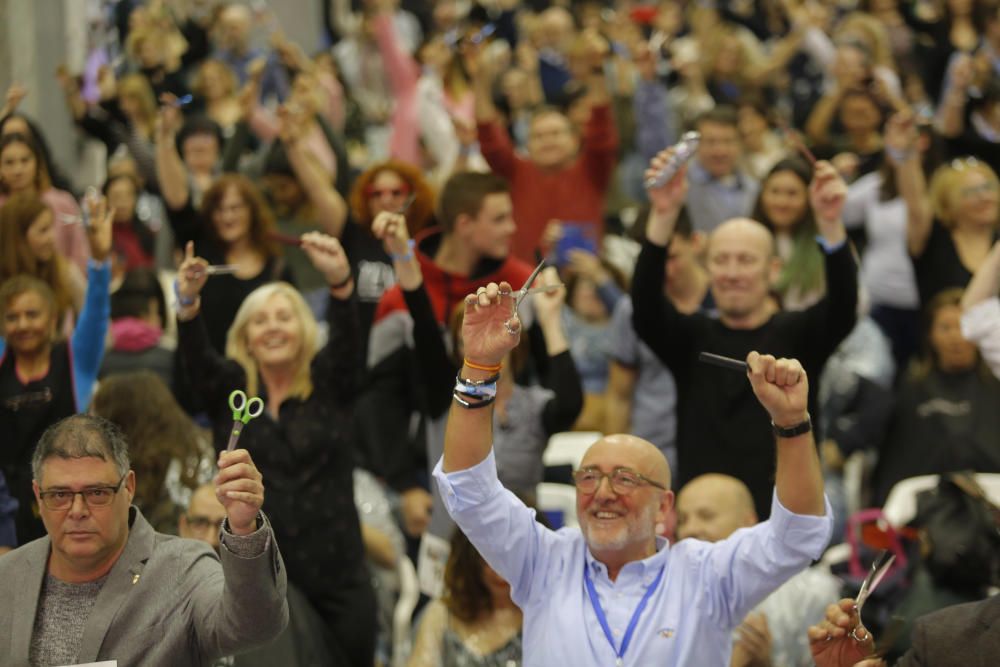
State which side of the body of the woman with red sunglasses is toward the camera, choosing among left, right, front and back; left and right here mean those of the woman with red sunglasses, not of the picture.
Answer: front

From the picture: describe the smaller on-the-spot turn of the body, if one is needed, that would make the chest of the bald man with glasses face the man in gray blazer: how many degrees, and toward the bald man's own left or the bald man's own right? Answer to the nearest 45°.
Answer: approximately 90° to the bald man's own right

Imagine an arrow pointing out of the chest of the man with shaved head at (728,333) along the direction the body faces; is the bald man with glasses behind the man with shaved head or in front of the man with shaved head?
in front

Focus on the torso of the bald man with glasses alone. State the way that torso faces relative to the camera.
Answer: toward the camera

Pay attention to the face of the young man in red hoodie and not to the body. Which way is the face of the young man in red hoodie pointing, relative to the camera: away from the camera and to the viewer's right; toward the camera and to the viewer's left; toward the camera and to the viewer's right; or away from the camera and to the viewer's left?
toward the camera and to the viewer's right

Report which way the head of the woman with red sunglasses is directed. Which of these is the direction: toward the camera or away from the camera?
toward the camera

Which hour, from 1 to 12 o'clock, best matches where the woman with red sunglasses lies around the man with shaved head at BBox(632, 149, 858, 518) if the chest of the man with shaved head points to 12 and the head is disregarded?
The woman with red sunglasses is roughly at 4 o'clock from the man with shaved head.

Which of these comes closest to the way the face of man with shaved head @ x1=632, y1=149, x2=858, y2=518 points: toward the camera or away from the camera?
toward the camera

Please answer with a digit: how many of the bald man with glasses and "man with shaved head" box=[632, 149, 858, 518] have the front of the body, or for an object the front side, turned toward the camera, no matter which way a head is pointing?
2

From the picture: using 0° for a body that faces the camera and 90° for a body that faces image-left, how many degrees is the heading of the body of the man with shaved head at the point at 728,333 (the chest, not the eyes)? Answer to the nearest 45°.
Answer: approximately 0°

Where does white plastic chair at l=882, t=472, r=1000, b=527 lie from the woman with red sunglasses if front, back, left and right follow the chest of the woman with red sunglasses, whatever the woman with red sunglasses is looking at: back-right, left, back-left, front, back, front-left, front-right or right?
left

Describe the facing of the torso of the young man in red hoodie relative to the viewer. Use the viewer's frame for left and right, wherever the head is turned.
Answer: facing the viewer and to the right of the viewer
